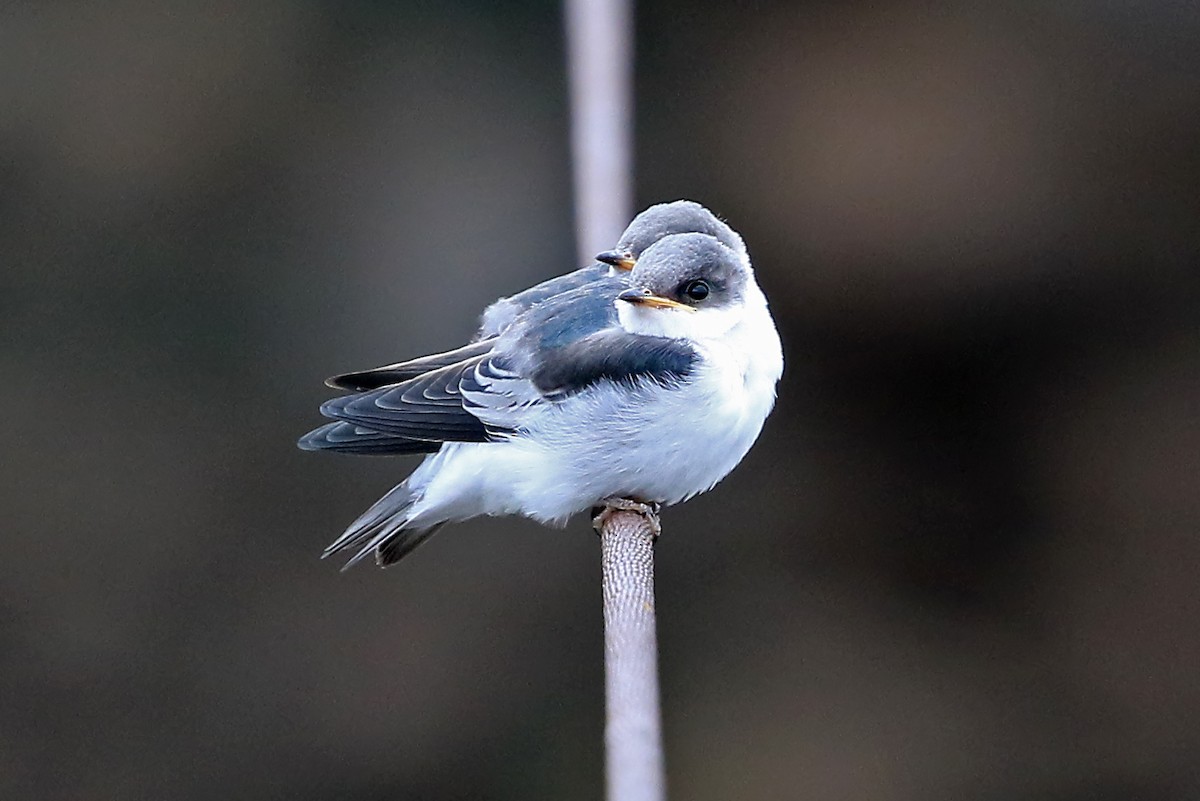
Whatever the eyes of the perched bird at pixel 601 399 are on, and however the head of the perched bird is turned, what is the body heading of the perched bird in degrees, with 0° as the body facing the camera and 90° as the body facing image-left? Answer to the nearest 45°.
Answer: approximately 270°
